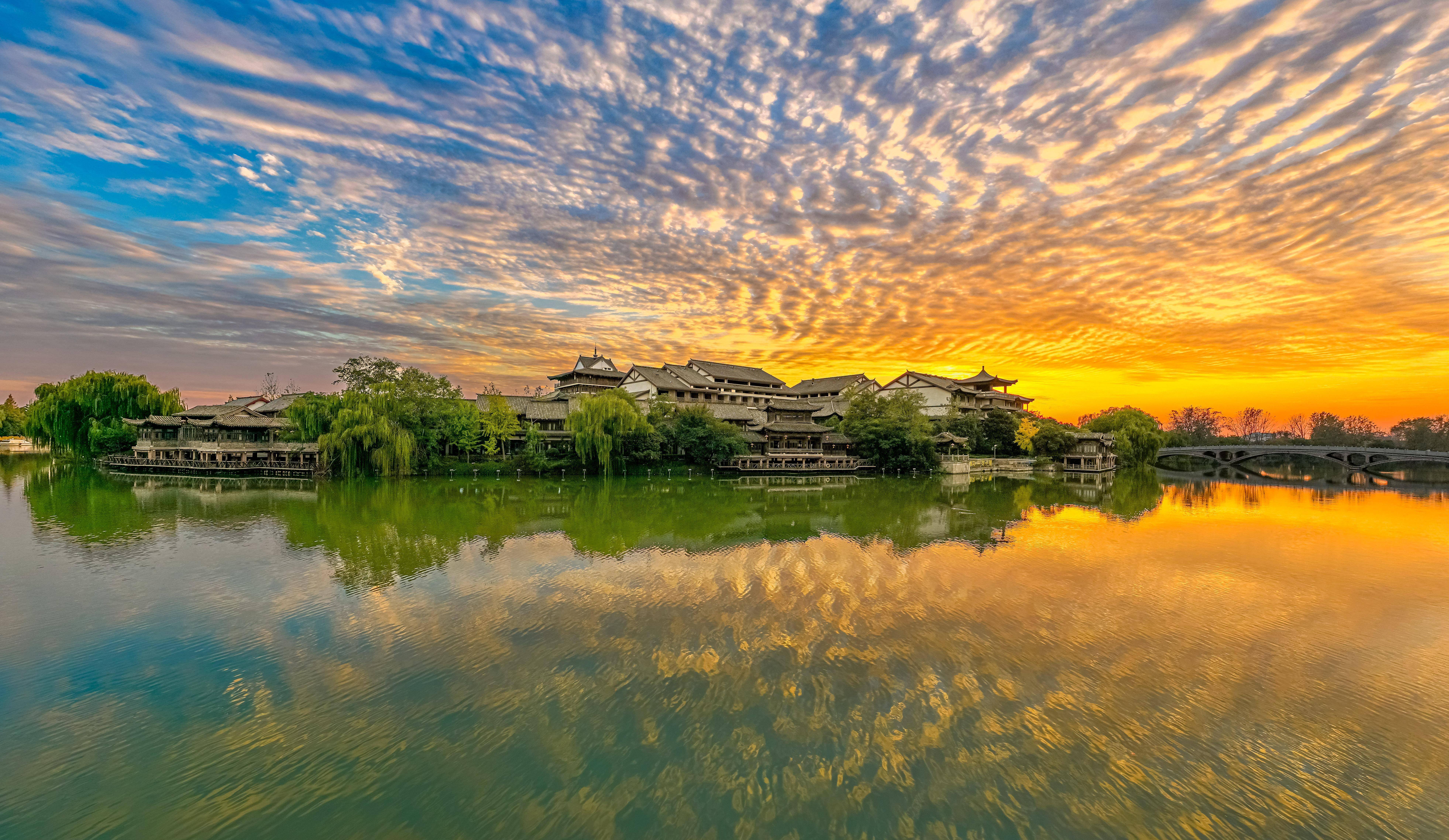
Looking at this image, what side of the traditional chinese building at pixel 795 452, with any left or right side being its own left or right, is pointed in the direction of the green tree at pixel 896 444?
left

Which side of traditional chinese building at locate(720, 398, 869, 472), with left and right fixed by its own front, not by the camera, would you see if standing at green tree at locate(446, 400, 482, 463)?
right

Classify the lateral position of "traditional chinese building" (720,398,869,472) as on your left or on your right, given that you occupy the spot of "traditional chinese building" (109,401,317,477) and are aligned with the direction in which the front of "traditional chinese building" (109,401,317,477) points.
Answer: on your left

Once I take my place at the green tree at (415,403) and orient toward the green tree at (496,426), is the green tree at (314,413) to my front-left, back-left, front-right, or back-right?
back-left

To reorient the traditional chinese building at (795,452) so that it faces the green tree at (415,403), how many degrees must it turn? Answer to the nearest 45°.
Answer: approximately 45° to its right

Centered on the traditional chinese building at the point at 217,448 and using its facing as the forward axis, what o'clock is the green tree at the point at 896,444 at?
The green tree is roughly at 10 o'clock from the traditional chinese building.

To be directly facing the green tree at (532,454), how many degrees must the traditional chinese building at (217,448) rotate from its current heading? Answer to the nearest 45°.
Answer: approximately 45° to its left

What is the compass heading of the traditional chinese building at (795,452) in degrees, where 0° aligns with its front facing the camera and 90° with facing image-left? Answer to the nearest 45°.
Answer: approximately 0°

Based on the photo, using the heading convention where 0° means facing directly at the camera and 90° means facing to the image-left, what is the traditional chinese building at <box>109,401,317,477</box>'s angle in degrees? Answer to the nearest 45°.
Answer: approximately 0°

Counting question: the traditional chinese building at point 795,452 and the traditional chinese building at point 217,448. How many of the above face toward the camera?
2

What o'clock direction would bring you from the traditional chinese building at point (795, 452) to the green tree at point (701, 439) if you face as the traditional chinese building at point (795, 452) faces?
The green tree is roughly at 2 o'clock from the traditional chinese building.
